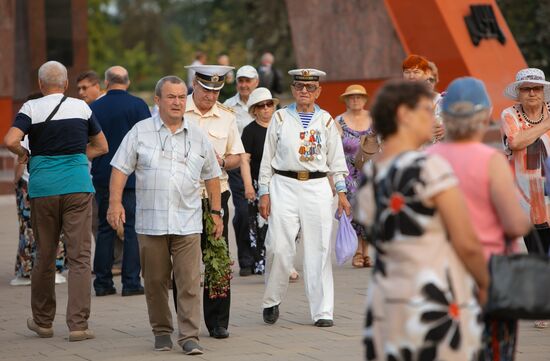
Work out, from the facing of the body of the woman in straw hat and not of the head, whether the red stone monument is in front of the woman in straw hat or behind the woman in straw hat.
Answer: behind

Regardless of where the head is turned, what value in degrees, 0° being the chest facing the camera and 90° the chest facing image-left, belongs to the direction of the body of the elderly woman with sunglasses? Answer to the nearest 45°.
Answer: approximately 0°

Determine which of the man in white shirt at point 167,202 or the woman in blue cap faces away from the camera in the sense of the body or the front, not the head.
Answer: the woman in blue cap

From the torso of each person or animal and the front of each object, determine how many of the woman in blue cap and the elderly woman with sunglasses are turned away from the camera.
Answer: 1

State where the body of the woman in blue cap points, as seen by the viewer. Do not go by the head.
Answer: away from the camera
